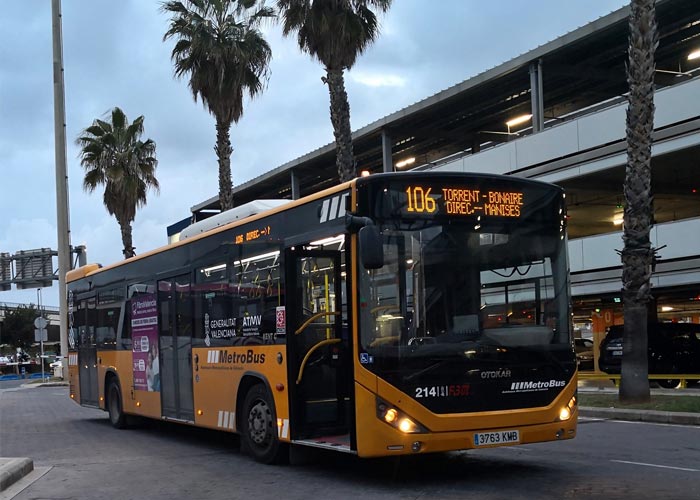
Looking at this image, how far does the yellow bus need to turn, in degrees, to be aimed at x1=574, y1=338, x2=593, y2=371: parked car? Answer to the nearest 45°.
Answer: approximately 135° to its left

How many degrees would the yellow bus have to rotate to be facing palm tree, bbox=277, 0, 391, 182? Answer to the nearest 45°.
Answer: approximately 135° to its left

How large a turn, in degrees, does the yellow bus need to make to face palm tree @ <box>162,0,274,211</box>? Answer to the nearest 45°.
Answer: approximately 135° to its left

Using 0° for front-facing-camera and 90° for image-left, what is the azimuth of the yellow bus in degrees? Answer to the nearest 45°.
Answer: approximately 315°

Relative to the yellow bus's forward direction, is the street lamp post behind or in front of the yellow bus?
behind

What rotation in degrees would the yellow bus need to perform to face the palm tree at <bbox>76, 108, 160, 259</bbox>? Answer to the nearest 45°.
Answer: approximately 135° to its left
